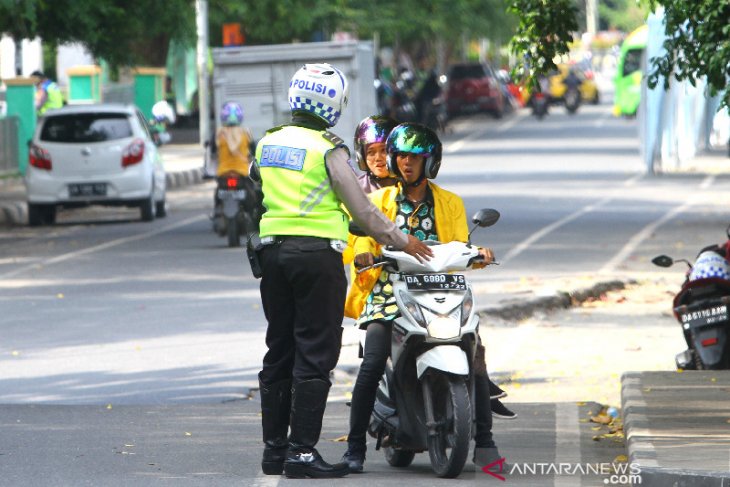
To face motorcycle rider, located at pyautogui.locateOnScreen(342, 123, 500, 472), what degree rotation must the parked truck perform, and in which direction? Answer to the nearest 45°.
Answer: approximately 180°

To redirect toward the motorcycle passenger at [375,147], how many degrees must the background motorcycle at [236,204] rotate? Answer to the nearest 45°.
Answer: approximately 180°

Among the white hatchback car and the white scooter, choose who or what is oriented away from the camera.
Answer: the white hatchback car

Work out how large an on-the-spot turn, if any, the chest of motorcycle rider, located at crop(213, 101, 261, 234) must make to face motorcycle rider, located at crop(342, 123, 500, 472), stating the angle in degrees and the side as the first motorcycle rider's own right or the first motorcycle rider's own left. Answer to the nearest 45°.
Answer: approximately 180°

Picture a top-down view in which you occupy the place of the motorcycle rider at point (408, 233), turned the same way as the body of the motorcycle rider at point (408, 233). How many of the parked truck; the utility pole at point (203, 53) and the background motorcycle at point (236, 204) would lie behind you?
3

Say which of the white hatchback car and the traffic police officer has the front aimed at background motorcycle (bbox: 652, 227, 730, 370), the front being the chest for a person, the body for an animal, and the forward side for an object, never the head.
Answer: the traffic police officer

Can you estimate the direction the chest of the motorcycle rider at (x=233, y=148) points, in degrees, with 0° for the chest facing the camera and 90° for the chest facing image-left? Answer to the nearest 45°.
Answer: approximately 180°

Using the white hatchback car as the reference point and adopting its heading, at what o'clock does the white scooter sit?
The white scooter is roughly at 6 o'clock from the white hatchback car.

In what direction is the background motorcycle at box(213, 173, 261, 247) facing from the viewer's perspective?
away from the camera

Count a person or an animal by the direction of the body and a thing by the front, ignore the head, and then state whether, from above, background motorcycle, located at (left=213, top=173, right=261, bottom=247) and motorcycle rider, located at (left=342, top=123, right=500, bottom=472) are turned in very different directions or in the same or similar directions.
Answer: very different directions

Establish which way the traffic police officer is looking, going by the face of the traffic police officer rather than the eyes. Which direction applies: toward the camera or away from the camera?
away from the camera

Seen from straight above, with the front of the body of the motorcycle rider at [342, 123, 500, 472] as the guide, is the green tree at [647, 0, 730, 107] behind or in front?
behind

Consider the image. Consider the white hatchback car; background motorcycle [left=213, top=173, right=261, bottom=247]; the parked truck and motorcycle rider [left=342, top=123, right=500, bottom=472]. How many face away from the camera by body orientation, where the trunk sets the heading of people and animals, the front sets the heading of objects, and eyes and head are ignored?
3

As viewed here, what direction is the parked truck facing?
away from the camera

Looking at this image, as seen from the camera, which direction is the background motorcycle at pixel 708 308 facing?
away from the camera

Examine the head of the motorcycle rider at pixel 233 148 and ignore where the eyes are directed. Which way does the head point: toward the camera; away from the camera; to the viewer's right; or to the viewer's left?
away from the camera

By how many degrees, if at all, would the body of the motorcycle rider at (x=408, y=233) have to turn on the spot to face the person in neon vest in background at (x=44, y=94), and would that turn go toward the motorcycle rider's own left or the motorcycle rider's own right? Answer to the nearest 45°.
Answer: approximately 180°

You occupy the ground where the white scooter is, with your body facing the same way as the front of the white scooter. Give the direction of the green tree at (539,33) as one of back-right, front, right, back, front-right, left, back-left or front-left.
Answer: back
